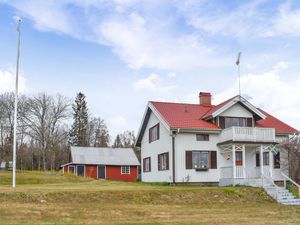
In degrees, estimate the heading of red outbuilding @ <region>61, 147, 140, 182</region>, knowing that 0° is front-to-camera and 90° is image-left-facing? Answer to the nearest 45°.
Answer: approximately 0°

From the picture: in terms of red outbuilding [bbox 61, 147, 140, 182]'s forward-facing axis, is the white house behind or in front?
in front
